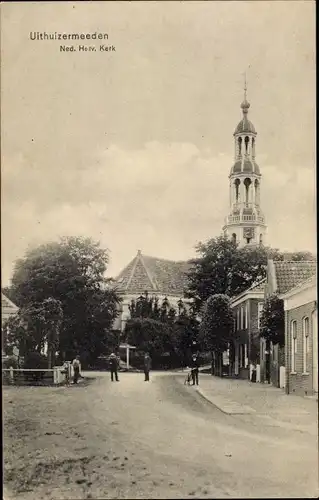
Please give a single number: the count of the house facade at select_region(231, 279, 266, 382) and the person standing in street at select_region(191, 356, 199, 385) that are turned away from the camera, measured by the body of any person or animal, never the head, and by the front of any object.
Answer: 0

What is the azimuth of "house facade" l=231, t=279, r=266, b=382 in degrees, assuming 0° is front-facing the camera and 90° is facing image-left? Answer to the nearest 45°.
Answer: approximately 45°

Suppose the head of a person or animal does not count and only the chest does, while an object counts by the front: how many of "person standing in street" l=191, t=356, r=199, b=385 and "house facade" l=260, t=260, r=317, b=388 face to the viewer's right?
0

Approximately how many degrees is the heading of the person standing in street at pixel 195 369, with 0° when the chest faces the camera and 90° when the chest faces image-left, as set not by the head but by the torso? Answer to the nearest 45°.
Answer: approximately 0°

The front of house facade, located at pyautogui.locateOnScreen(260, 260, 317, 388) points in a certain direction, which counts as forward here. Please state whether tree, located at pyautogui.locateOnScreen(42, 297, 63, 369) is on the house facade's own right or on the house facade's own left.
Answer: on the house facade's own right

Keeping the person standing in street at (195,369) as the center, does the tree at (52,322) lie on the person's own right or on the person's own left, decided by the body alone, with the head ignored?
on the person's own right

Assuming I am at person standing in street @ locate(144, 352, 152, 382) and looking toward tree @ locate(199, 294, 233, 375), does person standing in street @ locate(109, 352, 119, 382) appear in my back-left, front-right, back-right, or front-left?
back-left
